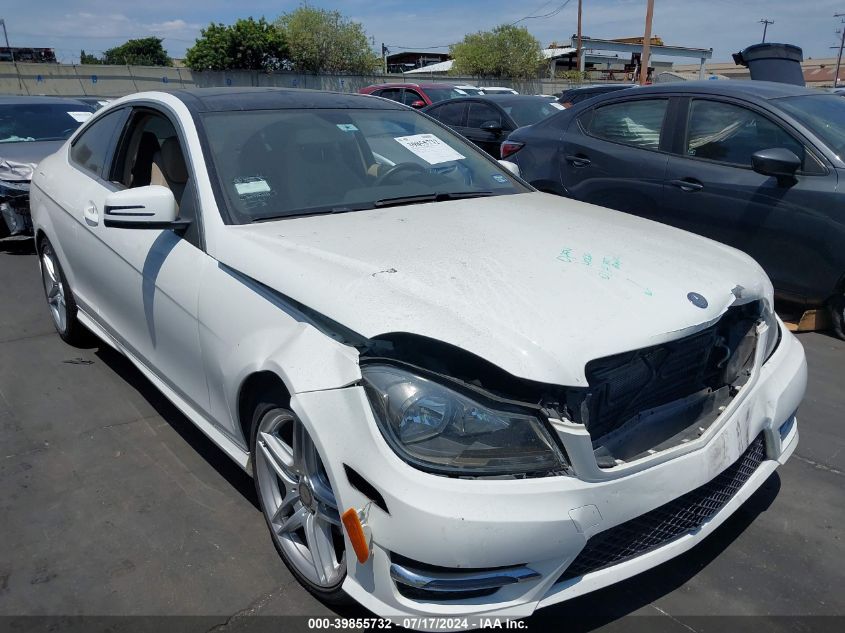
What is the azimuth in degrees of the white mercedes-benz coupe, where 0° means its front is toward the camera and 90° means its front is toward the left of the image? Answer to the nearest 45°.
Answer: approximately 315°

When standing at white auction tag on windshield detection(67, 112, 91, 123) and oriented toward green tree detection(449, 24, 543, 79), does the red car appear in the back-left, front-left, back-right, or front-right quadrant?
front-right

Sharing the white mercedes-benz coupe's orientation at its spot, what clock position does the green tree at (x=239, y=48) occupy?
The green tree is roughly at 7 o'clock from the white mercedes-benz coupe.

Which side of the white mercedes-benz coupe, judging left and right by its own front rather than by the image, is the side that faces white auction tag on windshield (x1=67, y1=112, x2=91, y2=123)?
back

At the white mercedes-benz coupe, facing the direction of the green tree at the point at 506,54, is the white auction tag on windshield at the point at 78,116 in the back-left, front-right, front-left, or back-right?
front-left

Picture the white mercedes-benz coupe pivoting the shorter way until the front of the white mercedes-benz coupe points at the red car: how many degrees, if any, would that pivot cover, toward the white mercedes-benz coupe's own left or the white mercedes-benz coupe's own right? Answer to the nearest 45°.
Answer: approximately 135° to the white mercedes-benz coupe's own left

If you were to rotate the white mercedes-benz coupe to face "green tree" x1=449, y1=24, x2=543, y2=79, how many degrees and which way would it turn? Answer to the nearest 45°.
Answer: approximately 135° to its left

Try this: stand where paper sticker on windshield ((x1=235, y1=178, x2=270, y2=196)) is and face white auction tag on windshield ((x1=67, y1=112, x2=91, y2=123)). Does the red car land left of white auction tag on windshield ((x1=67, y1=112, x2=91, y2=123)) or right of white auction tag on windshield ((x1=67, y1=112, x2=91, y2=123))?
right

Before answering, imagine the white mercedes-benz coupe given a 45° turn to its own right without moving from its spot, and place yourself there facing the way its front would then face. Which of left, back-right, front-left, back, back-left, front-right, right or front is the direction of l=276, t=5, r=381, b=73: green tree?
back
